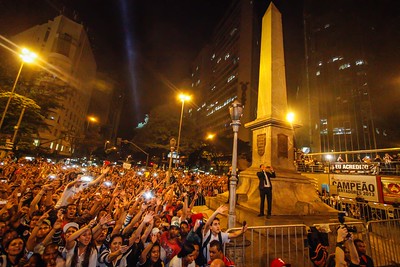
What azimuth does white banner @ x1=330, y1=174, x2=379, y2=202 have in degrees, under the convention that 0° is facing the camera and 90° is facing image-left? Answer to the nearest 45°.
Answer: approximately 0°

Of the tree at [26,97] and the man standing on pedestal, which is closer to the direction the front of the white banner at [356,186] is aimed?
the man standing on pedestal

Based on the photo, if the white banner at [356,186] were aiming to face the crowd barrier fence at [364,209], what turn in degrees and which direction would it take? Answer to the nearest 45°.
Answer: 0° — it already faces it

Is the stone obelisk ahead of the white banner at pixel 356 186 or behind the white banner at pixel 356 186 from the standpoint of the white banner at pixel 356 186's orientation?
ahead

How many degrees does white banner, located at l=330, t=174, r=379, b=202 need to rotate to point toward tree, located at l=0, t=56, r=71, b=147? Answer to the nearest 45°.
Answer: approximately 45° to its right
